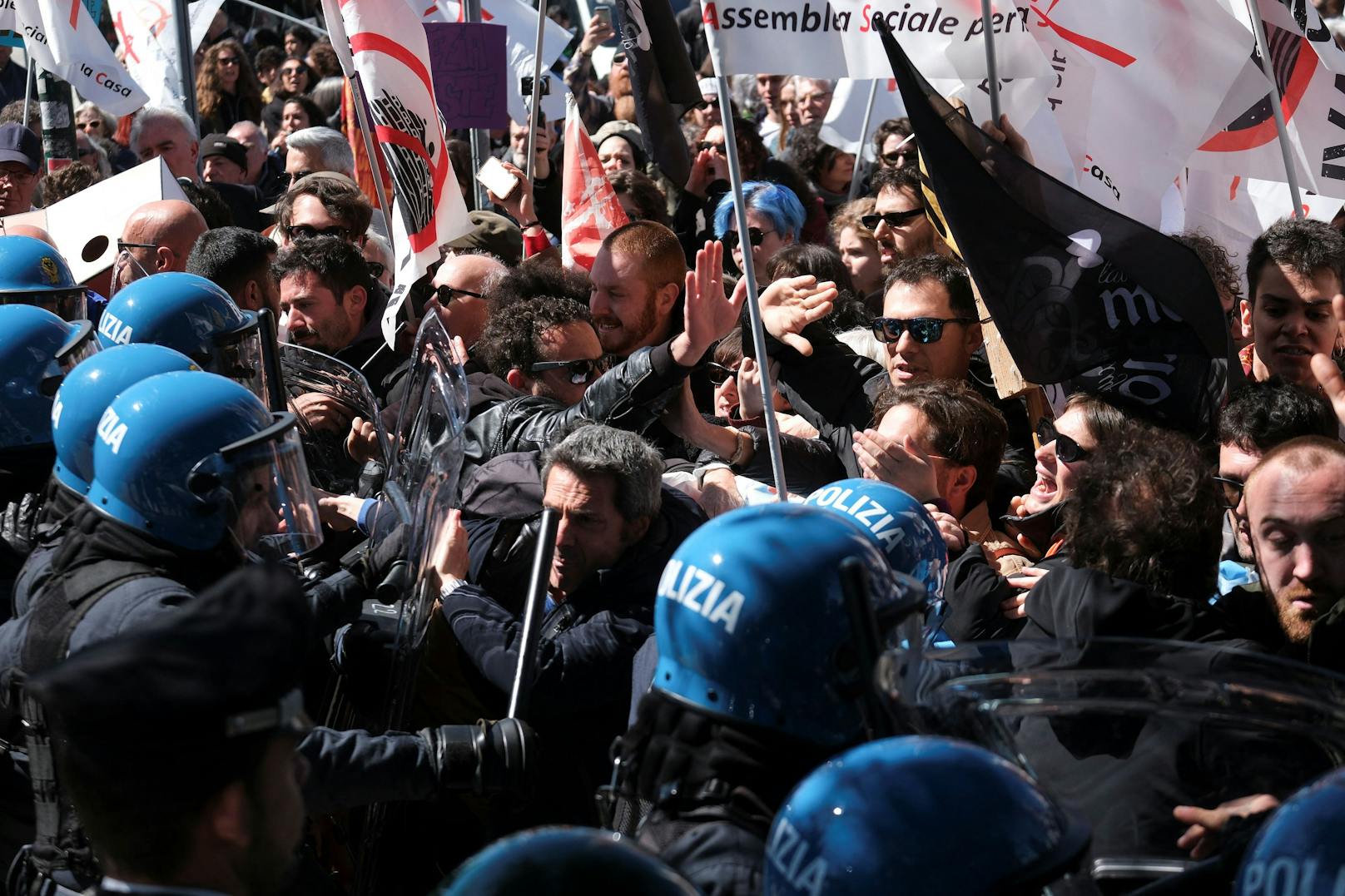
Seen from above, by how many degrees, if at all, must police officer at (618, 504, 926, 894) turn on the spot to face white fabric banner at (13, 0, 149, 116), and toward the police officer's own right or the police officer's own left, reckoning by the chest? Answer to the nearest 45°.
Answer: approximately 90° to the police officer's own left

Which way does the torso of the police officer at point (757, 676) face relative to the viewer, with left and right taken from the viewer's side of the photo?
facing away from the viewer and to the right of the viewer

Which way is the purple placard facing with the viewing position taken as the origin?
facing the viewer

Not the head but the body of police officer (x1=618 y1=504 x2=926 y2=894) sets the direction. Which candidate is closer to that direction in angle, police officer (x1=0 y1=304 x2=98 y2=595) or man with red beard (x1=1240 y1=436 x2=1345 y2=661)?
the man with red beard

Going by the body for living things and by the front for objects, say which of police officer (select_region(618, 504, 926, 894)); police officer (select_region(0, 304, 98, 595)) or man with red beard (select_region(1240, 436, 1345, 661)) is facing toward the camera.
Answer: the man with red beard

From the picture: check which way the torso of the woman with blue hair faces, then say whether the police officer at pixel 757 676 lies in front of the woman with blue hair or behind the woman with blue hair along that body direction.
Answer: in front

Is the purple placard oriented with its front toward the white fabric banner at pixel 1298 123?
no

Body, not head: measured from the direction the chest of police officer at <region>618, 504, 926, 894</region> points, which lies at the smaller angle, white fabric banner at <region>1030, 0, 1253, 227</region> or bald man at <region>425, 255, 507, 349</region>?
the white fabric banner

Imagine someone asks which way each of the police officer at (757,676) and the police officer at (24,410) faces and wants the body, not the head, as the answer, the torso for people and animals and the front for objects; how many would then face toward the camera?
0

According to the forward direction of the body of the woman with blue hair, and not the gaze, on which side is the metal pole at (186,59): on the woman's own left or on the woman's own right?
on the woman's own right

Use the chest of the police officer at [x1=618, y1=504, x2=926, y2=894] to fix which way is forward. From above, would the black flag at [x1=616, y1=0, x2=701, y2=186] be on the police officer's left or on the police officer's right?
on the police officer's left

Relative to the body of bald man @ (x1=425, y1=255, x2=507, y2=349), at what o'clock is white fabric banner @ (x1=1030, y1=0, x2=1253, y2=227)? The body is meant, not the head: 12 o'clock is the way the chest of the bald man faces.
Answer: The white fabric banner is roughly at 8 o'clock from the bald man.

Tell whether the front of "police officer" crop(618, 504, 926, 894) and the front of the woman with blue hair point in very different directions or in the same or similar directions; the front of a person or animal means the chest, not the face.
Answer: very different directions

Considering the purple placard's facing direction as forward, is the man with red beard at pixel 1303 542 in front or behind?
in front

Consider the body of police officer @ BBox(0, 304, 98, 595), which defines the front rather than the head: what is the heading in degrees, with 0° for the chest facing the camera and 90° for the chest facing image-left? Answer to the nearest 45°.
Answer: approximately 270°

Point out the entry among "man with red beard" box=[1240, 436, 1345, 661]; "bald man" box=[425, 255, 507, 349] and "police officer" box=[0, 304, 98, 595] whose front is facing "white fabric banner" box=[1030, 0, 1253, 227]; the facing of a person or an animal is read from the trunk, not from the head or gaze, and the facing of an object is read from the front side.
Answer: the police officer

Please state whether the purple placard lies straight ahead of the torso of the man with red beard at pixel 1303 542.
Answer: no

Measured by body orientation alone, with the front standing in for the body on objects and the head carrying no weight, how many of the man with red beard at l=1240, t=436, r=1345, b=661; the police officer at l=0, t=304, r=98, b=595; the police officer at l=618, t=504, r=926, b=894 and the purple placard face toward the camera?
2

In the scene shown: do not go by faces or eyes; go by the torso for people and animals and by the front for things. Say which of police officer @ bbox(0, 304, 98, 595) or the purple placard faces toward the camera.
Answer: the purple placard
